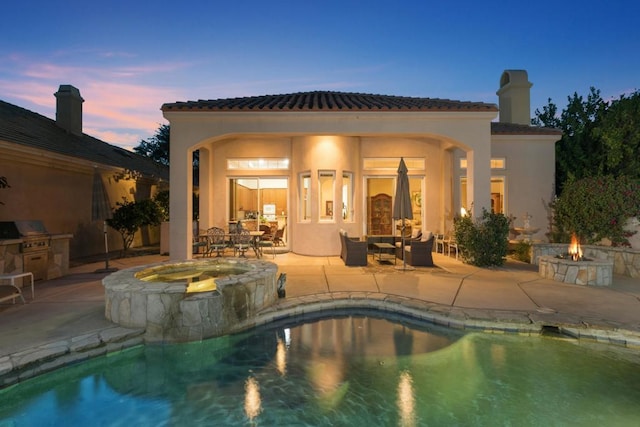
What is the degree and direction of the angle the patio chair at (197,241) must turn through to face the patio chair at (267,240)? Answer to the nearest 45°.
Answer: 0° — it already faces it

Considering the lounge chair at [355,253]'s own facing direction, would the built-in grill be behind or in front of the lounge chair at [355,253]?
behind

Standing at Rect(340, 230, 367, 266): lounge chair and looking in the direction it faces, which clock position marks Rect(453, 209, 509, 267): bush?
The bush is roughly at 12 o'clock from the lounge chair.

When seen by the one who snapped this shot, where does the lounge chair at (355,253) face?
facing to the right of the viewer

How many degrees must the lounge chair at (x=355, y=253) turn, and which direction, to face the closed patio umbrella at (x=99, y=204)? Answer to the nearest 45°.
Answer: approximately 180°

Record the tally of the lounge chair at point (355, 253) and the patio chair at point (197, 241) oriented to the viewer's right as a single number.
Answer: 2

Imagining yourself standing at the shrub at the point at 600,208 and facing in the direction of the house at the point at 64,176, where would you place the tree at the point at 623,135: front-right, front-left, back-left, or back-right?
back-right

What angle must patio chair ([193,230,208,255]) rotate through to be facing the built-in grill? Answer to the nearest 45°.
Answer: approximately 135° to its right

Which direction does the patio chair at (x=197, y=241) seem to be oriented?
to the viewer's right
